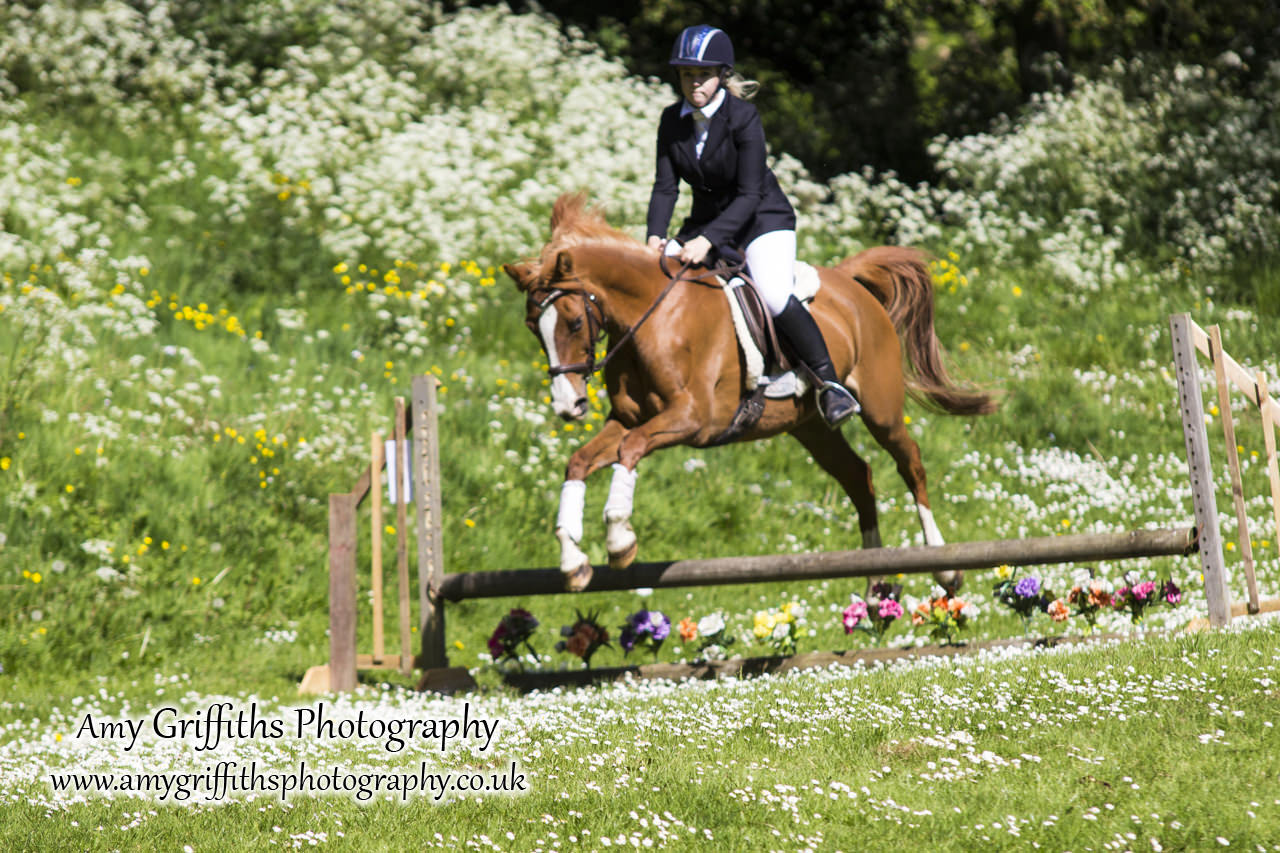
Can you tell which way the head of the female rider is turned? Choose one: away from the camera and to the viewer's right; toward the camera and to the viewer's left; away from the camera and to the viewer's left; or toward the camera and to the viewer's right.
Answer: toward the camera and to the viewer's left

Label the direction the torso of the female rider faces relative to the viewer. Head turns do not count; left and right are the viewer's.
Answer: facing the viewer and to the left of the viewer

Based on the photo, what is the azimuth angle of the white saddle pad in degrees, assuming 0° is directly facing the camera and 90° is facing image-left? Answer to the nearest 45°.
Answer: approximately 45°

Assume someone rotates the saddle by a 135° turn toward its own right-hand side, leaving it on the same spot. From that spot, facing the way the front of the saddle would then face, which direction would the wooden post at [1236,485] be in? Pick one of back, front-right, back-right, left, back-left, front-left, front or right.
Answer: right

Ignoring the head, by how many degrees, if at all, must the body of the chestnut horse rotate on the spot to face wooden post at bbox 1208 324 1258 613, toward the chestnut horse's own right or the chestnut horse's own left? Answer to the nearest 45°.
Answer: approximately 135° to the chestnut horse's own left

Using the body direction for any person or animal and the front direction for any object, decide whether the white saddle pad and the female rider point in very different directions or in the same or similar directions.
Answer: same or similar directions

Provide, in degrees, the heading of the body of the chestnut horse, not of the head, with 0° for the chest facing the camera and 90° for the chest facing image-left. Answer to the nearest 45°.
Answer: approximately 45°

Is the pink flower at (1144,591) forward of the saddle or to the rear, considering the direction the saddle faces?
to the rear
